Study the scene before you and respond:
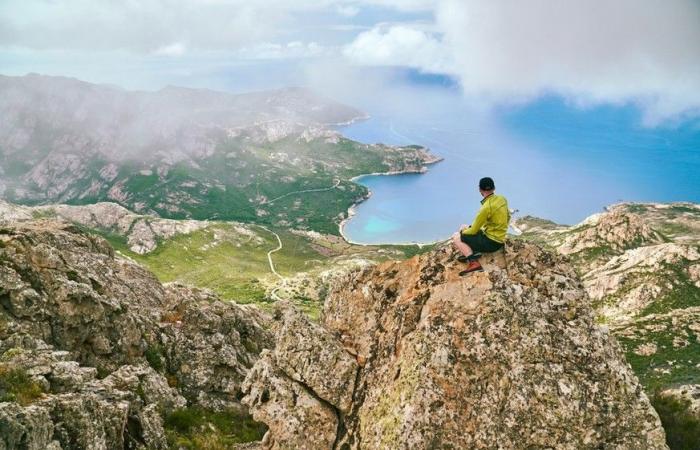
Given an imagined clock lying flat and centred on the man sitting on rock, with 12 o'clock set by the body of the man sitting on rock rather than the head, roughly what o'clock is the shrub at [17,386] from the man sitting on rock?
The shrub is roughly at 10 o'clock from the man sitting on rock.

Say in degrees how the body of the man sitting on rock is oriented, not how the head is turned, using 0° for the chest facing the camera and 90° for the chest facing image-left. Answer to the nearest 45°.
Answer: approximately 135°

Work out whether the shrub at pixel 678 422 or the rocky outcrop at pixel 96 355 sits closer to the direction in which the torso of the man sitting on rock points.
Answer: the rocky outcrop
